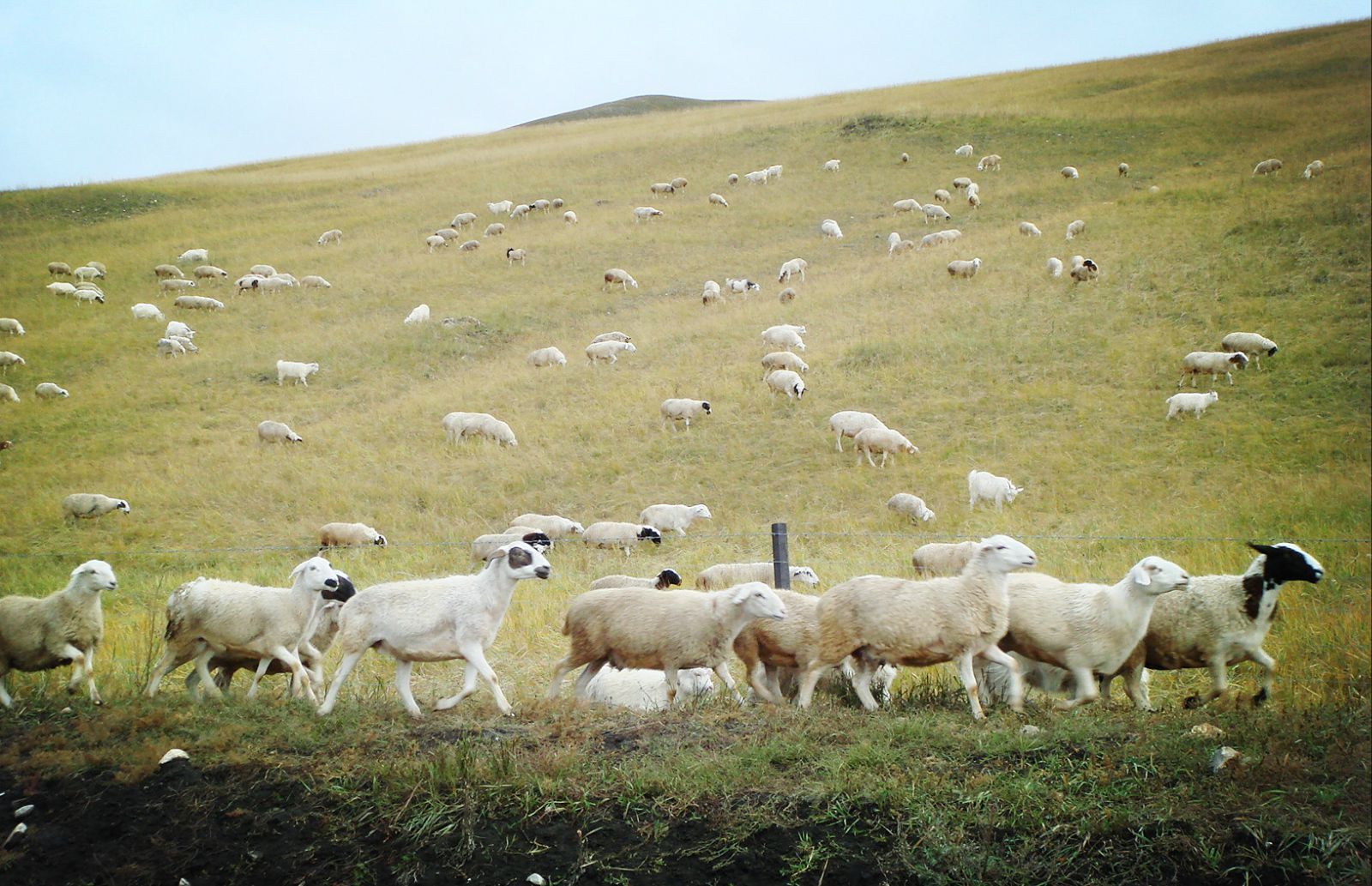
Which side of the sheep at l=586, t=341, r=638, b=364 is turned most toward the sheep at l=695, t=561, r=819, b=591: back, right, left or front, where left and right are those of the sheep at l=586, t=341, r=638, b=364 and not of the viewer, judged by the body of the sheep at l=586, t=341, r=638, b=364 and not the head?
right

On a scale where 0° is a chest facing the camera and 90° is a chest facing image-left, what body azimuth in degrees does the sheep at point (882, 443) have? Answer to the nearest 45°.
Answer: approximately 270°

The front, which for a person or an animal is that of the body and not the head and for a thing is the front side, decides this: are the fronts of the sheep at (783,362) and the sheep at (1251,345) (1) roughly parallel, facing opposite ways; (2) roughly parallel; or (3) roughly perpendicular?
roughly parallel

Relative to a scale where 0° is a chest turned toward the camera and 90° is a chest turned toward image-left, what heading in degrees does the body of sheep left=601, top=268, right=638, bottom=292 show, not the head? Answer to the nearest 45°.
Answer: approximately 270°

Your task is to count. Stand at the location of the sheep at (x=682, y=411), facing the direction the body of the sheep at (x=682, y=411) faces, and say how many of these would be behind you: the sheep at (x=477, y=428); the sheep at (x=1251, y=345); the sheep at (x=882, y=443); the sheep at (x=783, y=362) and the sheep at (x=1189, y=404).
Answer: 1

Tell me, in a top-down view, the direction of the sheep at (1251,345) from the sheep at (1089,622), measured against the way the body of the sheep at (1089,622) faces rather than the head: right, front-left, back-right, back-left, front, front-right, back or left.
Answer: left

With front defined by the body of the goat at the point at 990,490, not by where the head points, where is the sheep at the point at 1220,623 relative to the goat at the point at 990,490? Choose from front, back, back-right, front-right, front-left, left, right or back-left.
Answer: right

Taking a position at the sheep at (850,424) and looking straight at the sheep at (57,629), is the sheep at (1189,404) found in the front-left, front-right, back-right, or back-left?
back-left

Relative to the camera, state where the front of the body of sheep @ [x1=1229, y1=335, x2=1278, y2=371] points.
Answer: to the viewer's right

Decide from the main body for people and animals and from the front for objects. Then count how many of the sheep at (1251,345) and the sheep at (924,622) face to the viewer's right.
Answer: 2

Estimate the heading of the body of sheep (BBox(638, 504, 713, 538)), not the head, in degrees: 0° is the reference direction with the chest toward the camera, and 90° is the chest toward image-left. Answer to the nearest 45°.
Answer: approximately 270°

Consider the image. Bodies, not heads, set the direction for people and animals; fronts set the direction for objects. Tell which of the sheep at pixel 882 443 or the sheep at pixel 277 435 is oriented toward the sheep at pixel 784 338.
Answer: the sheep at pixel 277 435

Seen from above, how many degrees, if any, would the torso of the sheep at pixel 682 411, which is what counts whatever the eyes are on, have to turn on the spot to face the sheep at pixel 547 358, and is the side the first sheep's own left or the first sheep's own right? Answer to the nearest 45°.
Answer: approximately 135° to the first sheep's own left

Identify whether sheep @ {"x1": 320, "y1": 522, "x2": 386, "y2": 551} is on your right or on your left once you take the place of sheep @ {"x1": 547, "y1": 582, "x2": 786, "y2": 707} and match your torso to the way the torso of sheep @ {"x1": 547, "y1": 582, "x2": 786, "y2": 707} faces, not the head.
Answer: on your left
